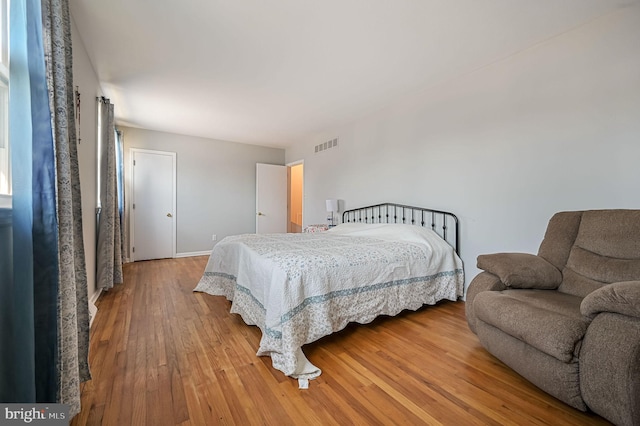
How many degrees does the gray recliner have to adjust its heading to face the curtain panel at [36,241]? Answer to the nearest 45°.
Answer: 0° — it already faces it

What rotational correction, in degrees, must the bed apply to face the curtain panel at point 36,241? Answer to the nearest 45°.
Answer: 0° — it already faces it

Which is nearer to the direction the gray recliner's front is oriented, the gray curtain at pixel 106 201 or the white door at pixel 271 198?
the gray curtain

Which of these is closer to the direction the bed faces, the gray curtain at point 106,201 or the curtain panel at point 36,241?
the curtain panel

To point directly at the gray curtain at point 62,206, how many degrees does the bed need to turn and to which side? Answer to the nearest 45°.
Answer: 0° — it already faces it

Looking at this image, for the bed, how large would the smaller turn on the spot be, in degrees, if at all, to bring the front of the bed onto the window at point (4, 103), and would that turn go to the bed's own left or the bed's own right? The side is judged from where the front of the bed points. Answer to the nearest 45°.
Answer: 0° — it already faces it

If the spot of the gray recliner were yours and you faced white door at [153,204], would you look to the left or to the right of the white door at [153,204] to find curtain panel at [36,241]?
left

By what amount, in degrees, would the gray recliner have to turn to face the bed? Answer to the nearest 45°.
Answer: approximately 45° to its right

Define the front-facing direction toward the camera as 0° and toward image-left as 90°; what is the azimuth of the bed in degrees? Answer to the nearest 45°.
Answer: approximately 45°
